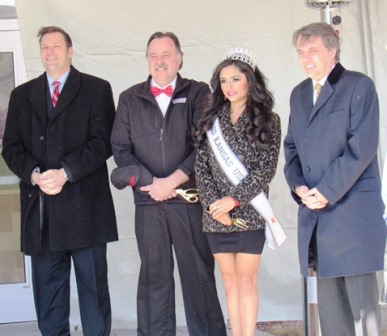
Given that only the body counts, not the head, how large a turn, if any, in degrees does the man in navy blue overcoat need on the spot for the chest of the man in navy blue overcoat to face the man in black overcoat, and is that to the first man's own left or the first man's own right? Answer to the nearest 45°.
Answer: approximately 45° to the first man's own right

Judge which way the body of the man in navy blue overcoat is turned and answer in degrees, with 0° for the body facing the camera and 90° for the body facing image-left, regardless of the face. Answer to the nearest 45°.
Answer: approximately 45°

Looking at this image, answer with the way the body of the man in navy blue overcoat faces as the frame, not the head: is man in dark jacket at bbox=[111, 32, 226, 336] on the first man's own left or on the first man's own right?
on the first man's own right

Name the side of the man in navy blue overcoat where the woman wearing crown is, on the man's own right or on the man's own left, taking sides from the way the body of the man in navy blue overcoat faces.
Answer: on the man's own right

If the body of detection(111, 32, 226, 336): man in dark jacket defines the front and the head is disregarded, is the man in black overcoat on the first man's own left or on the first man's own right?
on the first man's own right

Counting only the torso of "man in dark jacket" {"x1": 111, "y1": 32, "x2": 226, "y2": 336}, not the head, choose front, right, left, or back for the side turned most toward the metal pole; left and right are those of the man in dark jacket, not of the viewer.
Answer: left

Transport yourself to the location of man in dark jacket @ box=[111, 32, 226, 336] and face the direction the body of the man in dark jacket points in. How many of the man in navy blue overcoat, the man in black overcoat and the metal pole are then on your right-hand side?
1
